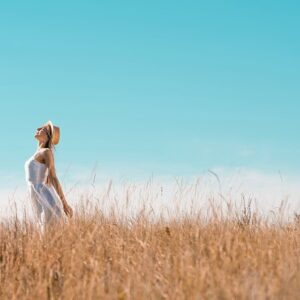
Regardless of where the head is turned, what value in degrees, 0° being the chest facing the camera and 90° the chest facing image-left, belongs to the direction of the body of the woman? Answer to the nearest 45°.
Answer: approximately 90°

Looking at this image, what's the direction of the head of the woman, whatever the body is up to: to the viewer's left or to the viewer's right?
to the viewer's left
